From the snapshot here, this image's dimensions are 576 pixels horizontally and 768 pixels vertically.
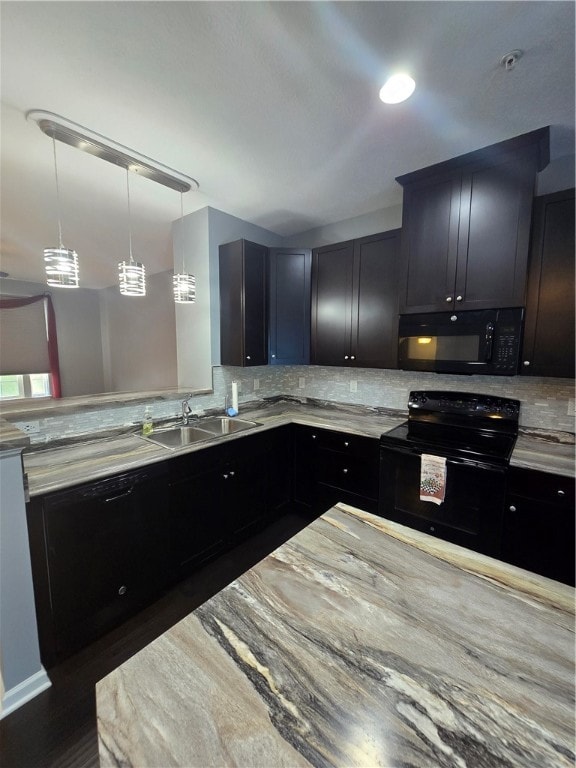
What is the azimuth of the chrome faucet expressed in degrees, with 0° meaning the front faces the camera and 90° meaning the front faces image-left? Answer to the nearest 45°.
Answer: approximately 315°

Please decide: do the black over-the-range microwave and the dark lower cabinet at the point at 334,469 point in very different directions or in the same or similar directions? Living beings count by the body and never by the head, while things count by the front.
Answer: same or similar directions

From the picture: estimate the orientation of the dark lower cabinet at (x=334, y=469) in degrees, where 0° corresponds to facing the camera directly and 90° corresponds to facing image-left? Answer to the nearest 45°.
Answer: approximately 45°

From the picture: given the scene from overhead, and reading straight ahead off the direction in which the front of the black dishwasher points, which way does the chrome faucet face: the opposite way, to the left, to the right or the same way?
the same way

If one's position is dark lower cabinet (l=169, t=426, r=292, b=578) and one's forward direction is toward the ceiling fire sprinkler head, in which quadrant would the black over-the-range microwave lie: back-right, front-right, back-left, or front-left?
front-left

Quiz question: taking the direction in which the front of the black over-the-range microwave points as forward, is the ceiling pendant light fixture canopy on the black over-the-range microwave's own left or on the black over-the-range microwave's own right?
on the black over-the-range microwave's own right

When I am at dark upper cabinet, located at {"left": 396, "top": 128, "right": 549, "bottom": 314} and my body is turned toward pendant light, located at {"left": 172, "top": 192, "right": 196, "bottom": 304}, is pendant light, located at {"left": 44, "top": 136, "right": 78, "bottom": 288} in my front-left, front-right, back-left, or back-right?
front-left

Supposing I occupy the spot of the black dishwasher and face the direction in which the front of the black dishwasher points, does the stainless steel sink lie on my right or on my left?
on my left

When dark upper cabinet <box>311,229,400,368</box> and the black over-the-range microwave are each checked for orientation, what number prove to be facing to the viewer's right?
0

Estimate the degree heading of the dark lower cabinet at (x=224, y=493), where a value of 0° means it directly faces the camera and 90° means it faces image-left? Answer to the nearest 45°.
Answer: approximately 315°

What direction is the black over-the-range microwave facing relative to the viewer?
toward the camera

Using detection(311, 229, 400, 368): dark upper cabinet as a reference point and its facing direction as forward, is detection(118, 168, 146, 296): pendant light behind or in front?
in front
